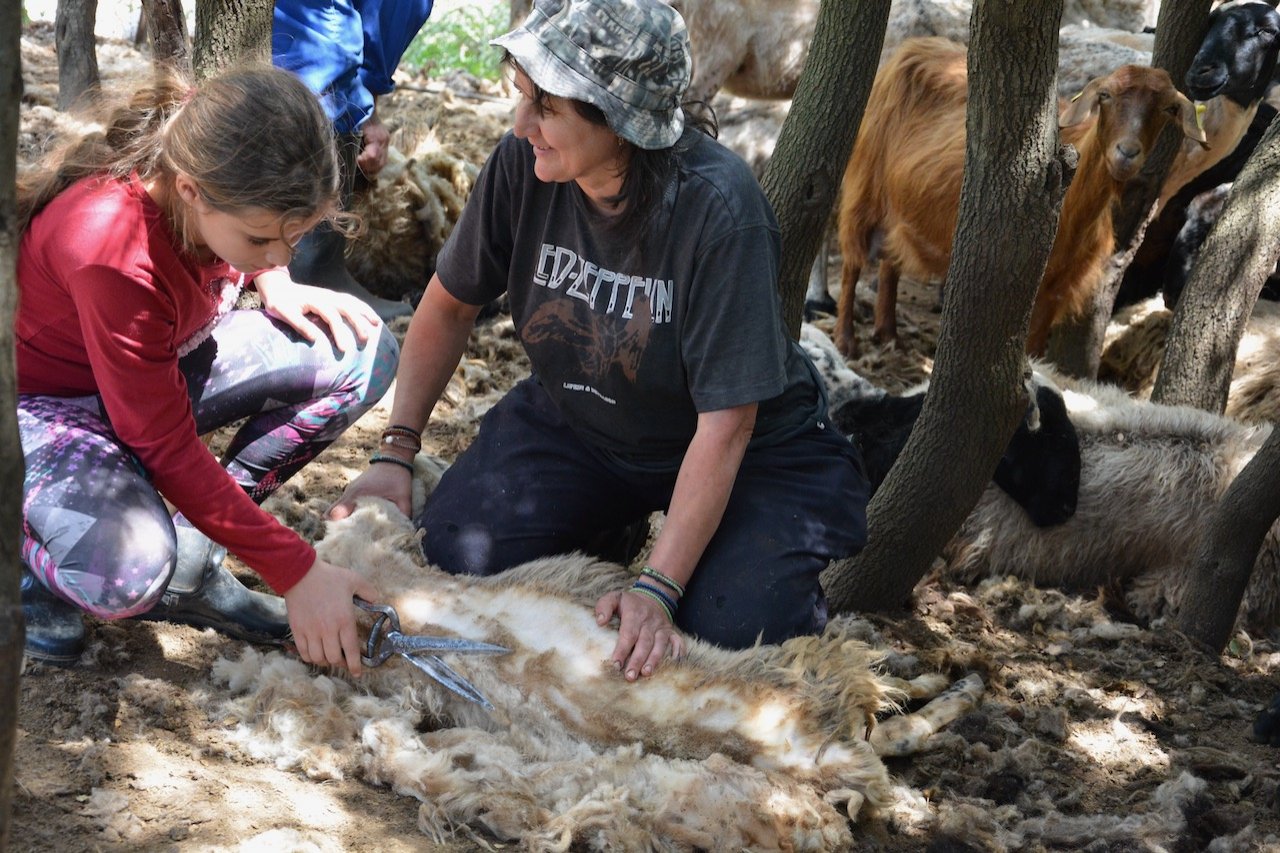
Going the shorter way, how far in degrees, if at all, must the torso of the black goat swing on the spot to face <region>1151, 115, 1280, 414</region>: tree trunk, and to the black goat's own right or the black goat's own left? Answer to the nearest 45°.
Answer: approximately 45° to the black goat's own left

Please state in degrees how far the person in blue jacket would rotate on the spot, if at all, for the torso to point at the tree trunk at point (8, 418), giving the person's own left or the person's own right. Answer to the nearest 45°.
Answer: approximately 90° to the person's own right

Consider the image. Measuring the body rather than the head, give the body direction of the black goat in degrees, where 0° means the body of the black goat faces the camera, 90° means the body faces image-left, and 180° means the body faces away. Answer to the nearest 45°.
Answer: approximately 45°

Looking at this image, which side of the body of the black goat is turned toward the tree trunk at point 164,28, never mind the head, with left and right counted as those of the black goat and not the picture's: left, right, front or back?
front

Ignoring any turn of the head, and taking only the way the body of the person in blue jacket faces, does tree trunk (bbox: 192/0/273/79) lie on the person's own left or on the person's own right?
on the person's own right

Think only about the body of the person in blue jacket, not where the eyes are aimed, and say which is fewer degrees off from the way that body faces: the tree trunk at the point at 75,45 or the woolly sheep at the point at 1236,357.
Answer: the woolly sheep

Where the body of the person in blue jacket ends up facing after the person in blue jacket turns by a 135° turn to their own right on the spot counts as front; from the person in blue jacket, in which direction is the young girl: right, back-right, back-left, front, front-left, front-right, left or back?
front-left
